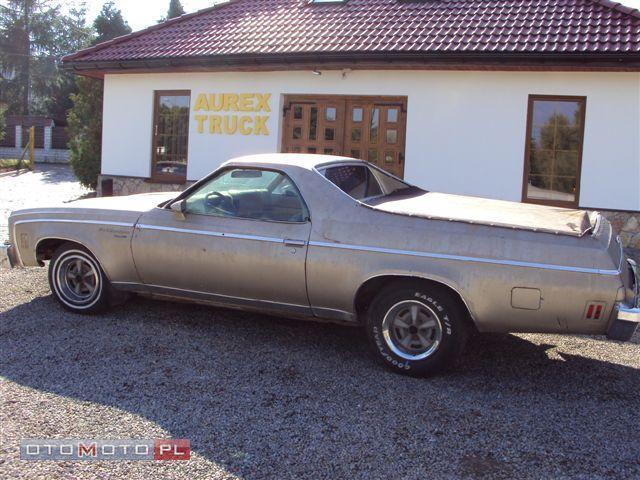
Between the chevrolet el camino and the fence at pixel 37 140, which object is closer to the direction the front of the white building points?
the chevrolet el camino

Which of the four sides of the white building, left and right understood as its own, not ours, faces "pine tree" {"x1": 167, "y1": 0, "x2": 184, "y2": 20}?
back

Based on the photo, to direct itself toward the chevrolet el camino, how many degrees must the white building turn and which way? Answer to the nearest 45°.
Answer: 0° — it already faces it

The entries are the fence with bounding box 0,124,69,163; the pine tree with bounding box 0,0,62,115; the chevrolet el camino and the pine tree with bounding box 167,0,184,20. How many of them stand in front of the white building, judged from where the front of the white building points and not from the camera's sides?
1

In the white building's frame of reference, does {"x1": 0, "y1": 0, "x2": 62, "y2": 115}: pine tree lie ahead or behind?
behind

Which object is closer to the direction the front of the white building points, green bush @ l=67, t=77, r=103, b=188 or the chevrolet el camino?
the chevrolet el camino

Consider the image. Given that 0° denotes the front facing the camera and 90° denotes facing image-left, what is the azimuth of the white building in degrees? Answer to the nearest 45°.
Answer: approximately 0°

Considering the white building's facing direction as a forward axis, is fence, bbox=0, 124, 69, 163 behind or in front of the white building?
behind

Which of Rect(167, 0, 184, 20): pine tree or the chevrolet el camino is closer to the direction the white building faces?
the chevrolet el camino
